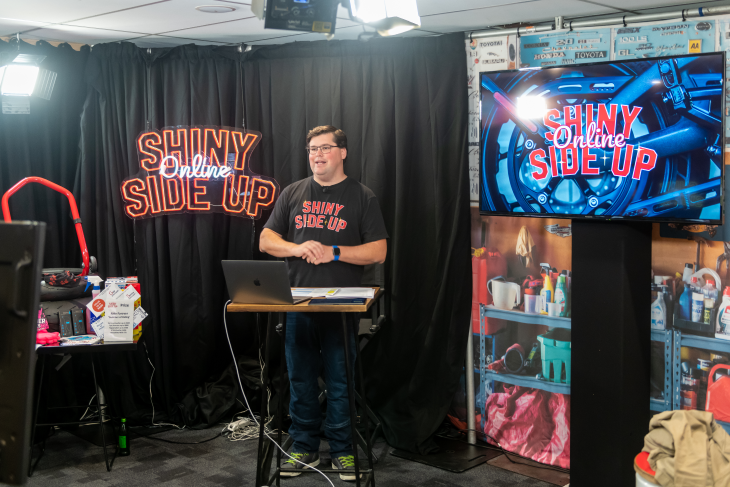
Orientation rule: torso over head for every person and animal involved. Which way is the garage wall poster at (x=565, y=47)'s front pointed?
toward the camera

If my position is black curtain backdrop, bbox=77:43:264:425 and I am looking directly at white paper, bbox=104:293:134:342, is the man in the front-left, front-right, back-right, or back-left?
front-left

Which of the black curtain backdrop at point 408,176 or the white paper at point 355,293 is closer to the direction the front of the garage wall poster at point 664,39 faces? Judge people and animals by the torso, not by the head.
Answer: the white paper

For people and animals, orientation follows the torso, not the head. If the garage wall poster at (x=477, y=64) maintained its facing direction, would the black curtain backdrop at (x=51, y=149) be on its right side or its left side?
on its right

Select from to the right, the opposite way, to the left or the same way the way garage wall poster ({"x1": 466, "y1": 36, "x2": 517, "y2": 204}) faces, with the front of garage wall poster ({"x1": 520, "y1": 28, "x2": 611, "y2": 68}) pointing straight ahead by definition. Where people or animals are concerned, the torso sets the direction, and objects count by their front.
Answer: the same way

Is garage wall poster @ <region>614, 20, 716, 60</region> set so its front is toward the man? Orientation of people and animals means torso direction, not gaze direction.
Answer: no

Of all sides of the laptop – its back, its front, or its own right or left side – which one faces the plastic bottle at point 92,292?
left

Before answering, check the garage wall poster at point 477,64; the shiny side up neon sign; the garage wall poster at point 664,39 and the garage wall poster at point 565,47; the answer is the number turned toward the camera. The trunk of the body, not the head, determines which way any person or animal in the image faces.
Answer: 4

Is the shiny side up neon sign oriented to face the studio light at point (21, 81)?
no

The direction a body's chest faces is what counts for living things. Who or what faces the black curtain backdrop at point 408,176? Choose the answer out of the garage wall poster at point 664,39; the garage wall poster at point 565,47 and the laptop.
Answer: the laptop

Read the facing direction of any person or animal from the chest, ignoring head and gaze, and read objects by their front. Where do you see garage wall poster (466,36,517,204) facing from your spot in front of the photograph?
facing the viewer

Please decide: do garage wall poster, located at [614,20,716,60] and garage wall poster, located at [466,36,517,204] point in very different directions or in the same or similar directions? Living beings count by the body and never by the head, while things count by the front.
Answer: same or similar directions

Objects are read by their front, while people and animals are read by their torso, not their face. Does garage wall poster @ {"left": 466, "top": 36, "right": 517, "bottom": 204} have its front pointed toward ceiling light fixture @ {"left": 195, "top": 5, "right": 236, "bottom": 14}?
no

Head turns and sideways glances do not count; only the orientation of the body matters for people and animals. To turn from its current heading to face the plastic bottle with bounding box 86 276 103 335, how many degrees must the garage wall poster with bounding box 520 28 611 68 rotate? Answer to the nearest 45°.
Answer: approximately 90° to its right

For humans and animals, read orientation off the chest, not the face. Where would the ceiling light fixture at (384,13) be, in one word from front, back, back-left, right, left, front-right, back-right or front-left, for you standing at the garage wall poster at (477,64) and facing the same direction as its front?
front

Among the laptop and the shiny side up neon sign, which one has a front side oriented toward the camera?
the shiny side up neon sign

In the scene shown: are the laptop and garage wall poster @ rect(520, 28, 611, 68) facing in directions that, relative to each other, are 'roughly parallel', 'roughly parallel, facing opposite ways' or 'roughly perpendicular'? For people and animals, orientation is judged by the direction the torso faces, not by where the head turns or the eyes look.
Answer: roughly parallel, facing opposite ways
